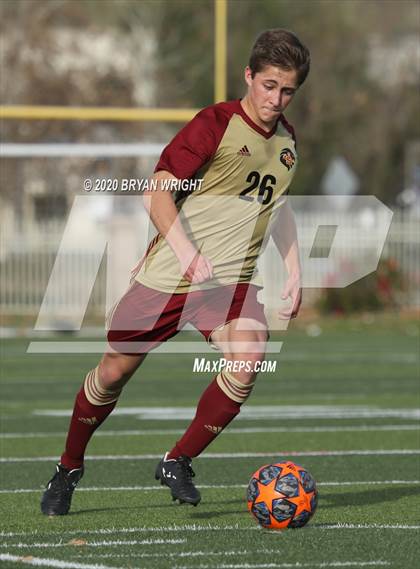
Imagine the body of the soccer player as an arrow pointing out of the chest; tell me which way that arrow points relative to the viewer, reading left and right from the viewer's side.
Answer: facing the viewer and to the right of the viewer

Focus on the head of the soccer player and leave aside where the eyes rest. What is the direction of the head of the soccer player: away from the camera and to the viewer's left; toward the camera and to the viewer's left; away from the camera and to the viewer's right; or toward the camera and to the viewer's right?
toward the camera and to the viewer's right
